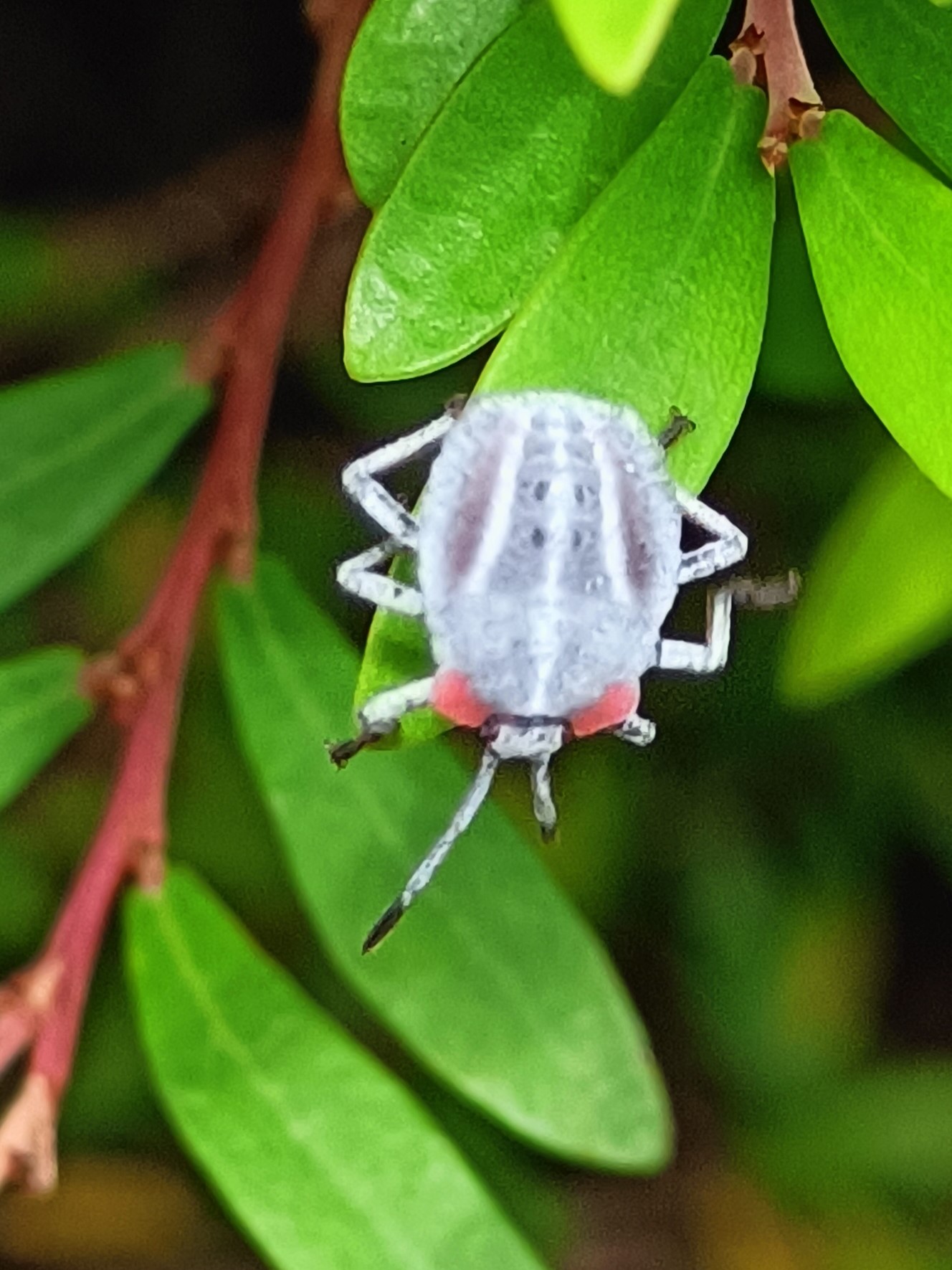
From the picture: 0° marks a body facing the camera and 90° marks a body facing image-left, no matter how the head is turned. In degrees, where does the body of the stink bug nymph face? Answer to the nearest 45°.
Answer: approximately 0°

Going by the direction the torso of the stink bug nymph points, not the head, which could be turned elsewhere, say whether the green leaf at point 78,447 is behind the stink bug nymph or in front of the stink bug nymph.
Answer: behind
